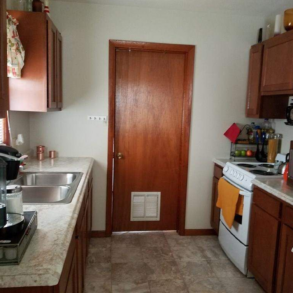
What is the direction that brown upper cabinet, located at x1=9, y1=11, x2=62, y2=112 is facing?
to the viewer's right

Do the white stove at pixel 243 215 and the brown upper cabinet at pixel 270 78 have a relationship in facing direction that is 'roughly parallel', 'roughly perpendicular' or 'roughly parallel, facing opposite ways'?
roughly parallel

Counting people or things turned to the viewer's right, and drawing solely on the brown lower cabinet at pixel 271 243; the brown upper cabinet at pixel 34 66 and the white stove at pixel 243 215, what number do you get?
1

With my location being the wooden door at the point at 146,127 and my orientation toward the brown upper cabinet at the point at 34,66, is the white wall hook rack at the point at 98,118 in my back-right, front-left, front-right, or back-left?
front-right

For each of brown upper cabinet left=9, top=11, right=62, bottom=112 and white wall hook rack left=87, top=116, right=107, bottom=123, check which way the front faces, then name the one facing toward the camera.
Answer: the white wall hook rack

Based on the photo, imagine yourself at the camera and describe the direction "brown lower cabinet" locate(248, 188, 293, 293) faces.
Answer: facing the viewer and to the left of the viewer

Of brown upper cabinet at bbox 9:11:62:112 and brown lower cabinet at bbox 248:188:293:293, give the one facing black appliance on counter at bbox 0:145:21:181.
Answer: the brown lower cabinet

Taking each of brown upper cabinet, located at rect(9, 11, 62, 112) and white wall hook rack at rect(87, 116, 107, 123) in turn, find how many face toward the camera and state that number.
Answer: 1

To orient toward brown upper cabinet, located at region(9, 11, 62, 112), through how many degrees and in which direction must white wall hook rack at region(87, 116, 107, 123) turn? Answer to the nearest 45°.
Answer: approximately 45° to its right

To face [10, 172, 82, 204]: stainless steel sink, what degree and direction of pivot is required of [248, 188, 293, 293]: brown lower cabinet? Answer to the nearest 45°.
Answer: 0° — it already faces it

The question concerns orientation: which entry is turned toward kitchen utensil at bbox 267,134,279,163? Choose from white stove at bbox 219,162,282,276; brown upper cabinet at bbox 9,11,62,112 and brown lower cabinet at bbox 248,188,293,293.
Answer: the brown upper cabinet

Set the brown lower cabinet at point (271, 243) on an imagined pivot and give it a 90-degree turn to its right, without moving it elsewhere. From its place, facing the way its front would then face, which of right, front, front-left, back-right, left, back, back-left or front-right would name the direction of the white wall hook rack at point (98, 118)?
front-left

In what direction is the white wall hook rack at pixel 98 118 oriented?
toward the camera

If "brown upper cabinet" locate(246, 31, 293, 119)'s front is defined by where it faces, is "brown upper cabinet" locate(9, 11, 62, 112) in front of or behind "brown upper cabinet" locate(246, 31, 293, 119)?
in front
